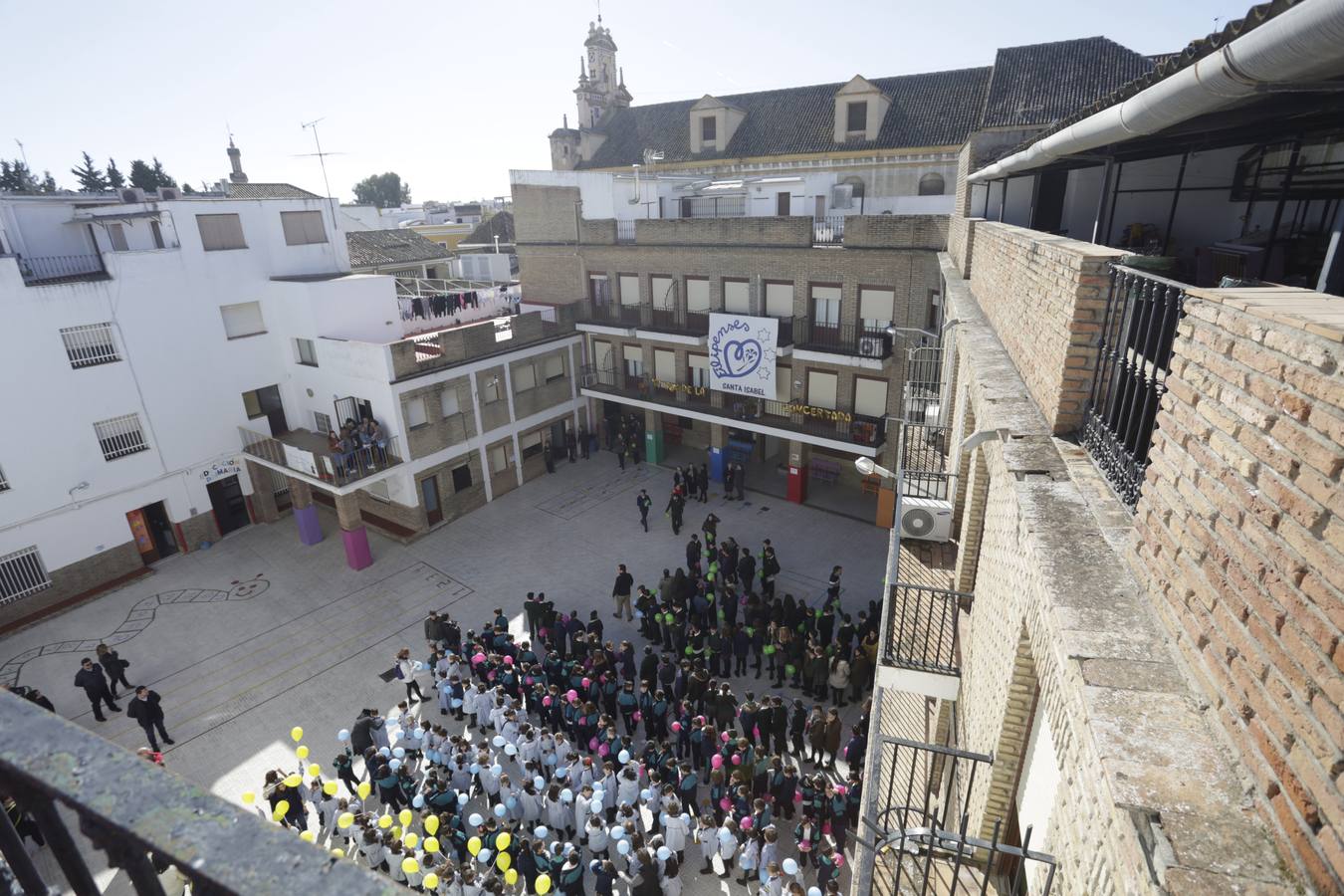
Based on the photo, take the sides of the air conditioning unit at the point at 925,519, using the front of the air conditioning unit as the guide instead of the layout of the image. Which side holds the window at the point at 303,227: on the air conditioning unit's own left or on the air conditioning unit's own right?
on the air conditioning unit's own right

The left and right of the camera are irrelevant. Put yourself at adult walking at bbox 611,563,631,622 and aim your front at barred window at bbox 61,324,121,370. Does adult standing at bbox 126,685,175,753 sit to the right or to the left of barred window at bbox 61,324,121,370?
left
